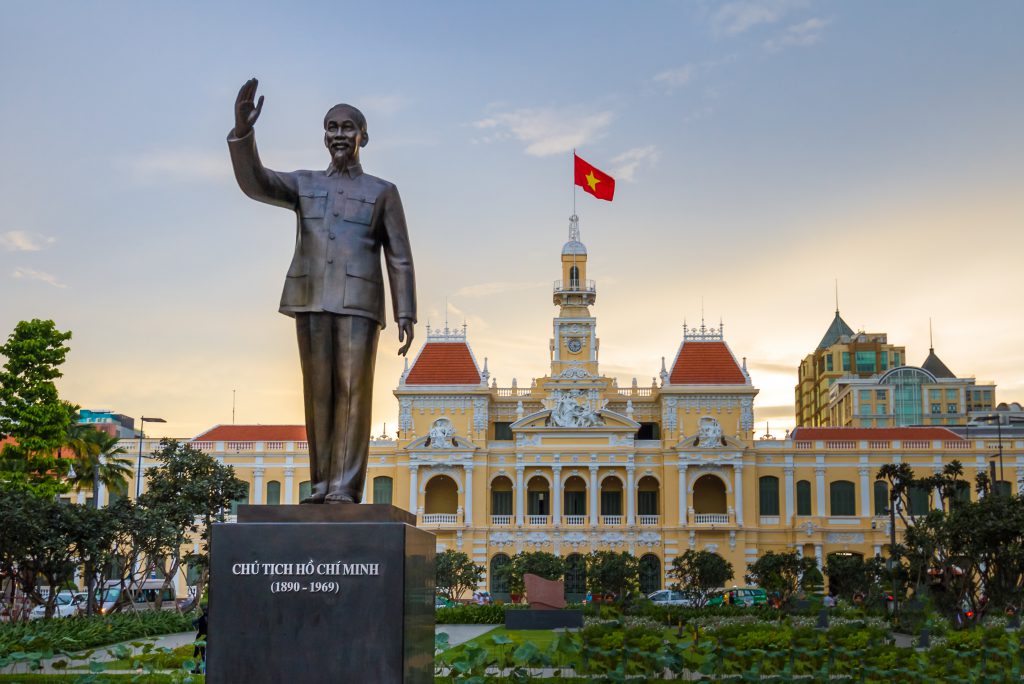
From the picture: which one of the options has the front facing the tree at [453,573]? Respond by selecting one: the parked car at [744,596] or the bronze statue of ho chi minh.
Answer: the parked car

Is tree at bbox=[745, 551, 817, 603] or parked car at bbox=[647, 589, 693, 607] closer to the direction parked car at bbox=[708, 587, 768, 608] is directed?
the parked car

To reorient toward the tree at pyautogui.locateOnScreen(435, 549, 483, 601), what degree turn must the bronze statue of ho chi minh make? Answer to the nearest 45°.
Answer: approximately 180°

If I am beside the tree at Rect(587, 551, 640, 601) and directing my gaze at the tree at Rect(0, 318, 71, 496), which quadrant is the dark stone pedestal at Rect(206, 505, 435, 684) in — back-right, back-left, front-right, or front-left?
front-left

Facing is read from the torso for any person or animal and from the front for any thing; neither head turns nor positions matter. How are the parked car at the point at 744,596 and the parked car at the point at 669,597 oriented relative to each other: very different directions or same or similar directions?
same or similar directions

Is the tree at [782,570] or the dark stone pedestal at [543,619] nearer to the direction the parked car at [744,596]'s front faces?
the dark stone pedestal

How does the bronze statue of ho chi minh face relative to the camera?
toward the camera

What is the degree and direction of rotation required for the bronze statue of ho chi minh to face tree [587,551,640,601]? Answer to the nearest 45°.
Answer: approximately 180°

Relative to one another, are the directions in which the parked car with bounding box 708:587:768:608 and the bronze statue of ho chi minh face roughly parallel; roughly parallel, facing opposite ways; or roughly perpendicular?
roughly perpendicular

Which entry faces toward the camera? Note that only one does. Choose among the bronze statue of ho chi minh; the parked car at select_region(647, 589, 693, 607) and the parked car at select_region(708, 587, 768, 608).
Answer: the bronze statue of ho chi minh
